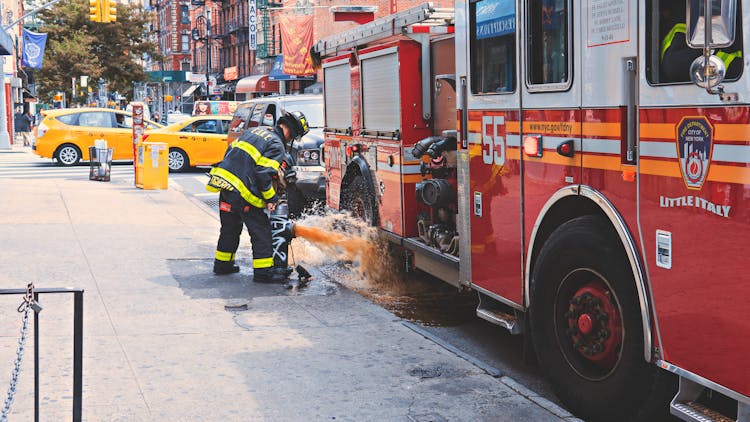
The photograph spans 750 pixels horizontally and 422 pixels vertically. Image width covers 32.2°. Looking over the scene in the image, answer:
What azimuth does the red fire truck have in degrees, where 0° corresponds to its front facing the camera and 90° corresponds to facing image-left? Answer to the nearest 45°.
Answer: approximately 315°

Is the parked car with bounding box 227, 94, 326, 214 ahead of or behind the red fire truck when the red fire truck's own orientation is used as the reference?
behind

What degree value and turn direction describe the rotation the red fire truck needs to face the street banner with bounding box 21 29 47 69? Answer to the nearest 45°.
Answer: approximately 180°

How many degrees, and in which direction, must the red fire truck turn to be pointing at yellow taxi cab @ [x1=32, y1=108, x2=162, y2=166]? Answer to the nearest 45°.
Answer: approximately 180°

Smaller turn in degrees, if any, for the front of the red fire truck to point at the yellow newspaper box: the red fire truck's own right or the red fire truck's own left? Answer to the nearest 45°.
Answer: approximately 180°

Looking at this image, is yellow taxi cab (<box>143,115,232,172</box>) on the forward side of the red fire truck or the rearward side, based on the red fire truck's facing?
on the rearward side

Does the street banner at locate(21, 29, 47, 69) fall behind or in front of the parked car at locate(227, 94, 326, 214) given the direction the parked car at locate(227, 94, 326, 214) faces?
behind
